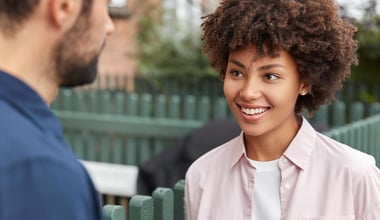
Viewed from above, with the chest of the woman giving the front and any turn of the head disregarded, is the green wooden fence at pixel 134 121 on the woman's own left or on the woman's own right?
on the woman's own right

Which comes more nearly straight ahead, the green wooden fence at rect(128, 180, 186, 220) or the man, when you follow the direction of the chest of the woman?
the man

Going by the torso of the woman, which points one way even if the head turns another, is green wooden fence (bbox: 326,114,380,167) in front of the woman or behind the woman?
behind

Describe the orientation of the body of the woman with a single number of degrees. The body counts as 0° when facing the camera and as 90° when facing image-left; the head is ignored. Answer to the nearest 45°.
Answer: approximately 45°

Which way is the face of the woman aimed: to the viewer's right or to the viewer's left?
to the viewer's left

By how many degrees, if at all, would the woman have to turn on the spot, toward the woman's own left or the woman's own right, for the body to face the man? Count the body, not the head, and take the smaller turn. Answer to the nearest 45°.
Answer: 0° — they already face them
